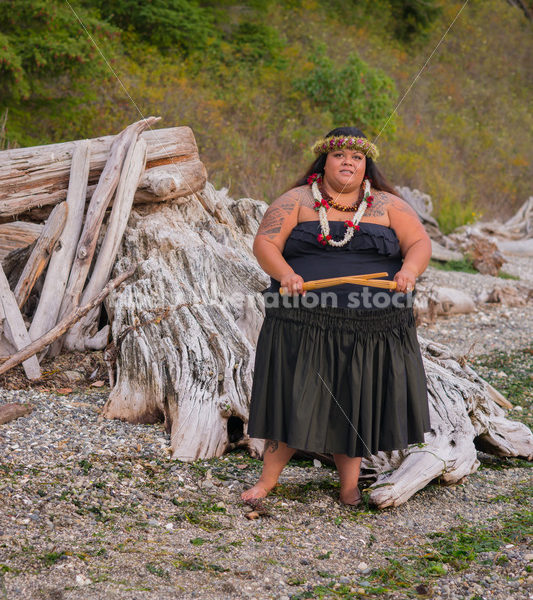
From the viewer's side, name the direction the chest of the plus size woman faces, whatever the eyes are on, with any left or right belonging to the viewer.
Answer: facing the viewer

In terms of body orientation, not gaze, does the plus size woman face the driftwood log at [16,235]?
no

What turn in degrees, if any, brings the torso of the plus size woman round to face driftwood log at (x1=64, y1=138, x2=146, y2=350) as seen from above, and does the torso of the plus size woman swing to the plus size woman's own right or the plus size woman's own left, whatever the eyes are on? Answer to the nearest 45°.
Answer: approximately 135° to the plus size woman's own right

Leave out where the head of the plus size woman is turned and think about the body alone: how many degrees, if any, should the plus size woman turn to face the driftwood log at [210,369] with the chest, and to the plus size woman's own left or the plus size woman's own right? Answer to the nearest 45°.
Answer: approximately 135° to the plus size woman's own right

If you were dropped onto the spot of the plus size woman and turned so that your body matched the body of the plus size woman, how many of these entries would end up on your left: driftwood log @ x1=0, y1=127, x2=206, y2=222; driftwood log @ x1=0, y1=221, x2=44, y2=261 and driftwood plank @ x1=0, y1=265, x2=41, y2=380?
0

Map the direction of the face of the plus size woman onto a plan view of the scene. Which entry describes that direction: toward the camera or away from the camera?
toward the camera

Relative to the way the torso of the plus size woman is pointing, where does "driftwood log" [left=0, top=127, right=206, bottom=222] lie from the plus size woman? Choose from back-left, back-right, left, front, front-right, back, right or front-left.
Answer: back-right

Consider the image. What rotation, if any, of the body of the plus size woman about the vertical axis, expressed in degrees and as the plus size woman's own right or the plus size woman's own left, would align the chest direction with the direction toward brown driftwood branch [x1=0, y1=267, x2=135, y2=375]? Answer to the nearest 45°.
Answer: approximately 135° to the plus size woman's own right

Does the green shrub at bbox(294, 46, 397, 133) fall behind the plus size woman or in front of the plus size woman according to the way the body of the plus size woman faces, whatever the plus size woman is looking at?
behind

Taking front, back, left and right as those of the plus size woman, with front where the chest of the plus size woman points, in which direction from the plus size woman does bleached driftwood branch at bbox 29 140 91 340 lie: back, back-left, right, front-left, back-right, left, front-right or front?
back-right

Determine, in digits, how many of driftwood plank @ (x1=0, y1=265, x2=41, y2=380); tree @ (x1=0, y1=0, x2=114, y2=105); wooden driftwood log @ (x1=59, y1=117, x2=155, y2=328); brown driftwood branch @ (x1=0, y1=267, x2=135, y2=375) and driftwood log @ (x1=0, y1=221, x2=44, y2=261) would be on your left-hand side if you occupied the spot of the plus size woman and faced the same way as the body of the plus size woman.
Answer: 0

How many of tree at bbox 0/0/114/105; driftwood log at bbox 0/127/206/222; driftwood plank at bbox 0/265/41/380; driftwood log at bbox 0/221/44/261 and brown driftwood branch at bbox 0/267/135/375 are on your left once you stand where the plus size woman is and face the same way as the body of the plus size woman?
0
